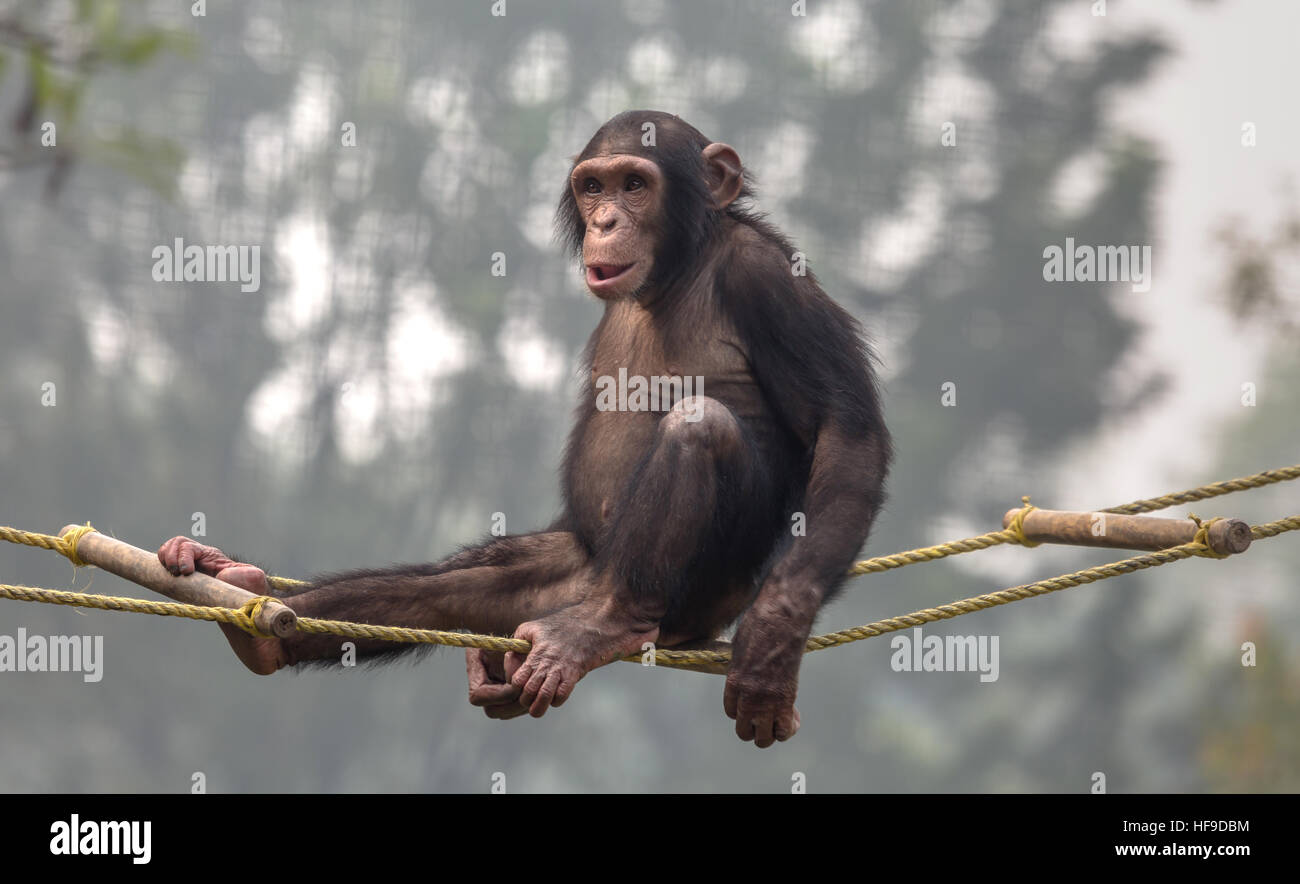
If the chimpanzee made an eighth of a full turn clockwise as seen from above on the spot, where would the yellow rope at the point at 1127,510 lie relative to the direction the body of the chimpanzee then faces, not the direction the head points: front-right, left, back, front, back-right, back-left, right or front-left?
back

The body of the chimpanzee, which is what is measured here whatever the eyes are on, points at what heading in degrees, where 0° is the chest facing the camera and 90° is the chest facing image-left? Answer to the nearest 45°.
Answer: approximately 45°
